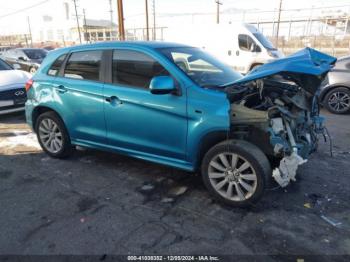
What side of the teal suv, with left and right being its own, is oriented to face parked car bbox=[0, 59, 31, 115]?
back

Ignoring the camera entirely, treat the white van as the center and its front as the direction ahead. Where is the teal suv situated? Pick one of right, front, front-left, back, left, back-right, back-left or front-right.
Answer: right

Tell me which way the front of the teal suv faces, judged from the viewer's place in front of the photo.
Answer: facing the viewer and to the right of the viewer

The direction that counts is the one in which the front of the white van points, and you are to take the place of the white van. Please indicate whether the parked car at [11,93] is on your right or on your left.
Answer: on your right

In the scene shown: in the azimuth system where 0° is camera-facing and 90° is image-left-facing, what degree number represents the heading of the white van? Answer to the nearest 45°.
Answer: approximately 270°

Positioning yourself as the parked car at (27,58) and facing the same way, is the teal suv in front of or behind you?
in front

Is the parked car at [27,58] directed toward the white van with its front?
yes

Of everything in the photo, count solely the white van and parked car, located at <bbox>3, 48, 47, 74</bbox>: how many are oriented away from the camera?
0
